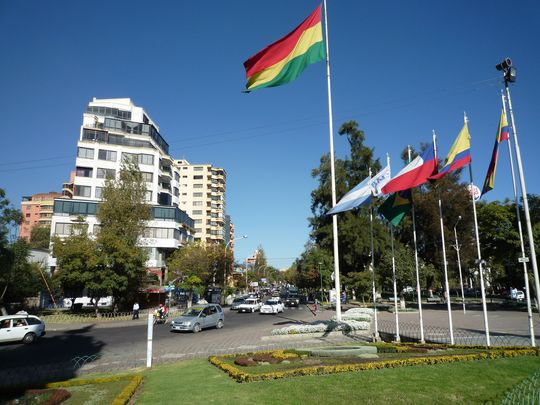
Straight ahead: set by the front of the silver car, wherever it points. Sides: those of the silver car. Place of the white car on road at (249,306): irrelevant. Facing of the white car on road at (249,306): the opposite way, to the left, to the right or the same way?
the same way

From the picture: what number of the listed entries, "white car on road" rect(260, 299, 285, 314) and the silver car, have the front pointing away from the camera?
0

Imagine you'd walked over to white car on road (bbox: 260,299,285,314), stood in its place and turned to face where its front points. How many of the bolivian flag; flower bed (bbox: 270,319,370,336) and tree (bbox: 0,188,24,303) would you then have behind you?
0

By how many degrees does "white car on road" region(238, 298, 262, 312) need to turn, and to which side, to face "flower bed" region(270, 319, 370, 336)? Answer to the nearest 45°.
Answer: approximately 45° to its left

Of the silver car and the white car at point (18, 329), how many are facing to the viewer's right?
0

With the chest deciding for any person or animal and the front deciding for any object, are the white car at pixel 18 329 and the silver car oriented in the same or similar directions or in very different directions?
same or similar directions

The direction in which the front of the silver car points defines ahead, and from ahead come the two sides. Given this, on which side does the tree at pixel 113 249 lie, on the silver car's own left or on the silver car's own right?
on the silver car's own right

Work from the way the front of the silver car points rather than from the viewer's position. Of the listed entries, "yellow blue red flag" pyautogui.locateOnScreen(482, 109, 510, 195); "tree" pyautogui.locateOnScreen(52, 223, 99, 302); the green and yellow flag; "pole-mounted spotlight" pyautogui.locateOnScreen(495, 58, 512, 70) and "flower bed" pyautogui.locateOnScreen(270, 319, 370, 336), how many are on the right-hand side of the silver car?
1

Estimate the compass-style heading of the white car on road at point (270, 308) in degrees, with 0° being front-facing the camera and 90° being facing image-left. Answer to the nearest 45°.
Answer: approximately 45°

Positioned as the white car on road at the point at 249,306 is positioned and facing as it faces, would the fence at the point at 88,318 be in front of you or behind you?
in front

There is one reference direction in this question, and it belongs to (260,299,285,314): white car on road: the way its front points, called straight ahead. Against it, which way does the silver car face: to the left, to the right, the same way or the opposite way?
the same way

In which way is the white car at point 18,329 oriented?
to the viewer's left

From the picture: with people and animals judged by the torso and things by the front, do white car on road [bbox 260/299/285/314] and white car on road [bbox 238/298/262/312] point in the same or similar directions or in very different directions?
same or similar directions

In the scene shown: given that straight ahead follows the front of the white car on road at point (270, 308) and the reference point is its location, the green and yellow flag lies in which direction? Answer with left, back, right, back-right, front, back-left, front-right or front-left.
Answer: front-left

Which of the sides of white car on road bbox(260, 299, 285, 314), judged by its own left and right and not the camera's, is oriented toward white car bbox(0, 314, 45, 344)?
front

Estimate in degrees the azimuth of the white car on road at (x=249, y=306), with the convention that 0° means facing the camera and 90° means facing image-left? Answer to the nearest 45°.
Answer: approximately 45°
